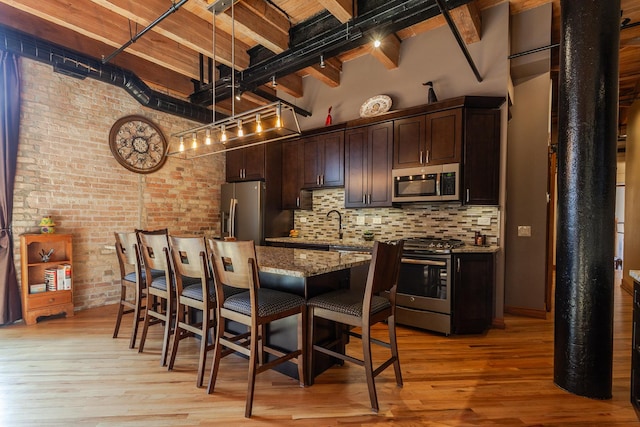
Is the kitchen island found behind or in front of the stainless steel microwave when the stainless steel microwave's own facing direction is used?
in front

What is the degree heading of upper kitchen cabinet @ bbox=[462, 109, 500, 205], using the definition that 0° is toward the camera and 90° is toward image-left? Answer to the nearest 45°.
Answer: approximately 0°

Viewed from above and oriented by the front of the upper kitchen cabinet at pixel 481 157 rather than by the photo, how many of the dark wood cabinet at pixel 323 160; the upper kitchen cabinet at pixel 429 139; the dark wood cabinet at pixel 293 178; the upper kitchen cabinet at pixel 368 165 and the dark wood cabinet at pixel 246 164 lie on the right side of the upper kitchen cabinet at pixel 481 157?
5

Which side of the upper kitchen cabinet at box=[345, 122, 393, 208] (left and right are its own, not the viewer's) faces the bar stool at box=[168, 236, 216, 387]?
front

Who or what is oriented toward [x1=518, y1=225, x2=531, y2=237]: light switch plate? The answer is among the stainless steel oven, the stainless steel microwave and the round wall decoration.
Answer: the round wall decoration

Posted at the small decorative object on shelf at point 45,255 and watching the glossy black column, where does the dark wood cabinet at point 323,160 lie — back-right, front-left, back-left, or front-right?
front-left

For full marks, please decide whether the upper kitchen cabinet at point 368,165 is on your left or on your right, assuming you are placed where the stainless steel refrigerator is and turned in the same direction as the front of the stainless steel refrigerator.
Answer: on your left

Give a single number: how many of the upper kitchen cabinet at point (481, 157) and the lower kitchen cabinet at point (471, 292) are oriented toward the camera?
2

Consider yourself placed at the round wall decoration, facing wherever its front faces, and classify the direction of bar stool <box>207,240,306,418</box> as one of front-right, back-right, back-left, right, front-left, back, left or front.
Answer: front-right

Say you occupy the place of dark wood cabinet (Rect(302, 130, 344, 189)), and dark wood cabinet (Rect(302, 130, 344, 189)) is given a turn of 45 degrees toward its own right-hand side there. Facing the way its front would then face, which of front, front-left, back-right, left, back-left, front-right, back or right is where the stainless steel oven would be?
back-left

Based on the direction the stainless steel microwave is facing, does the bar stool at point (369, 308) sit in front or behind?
in front

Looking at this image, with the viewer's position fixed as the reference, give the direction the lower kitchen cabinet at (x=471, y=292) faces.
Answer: facing the viewer

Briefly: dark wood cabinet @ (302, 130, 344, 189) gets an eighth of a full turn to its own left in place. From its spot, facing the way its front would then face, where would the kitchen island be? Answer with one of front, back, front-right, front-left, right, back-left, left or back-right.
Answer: front
